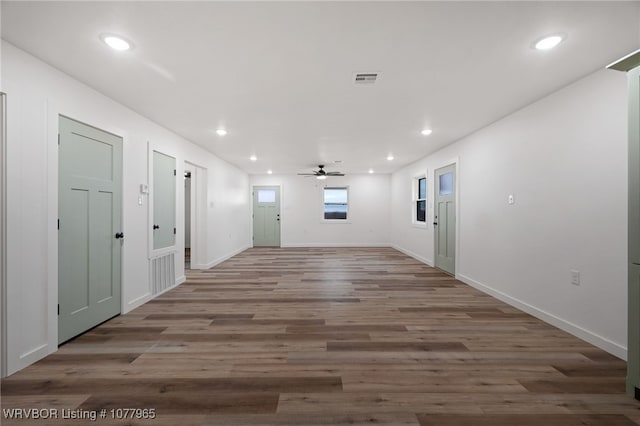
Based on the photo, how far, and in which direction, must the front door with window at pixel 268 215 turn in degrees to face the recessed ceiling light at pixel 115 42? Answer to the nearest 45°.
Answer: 0° — it already faces it

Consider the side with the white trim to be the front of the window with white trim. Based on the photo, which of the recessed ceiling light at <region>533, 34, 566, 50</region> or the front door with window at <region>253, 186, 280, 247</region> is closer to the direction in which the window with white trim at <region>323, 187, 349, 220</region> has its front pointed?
the recessed ceiling light

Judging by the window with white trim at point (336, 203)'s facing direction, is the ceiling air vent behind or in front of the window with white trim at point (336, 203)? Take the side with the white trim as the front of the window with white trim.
in front

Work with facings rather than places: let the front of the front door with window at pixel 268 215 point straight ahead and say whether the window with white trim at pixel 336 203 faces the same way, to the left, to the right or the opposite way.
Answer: the same way

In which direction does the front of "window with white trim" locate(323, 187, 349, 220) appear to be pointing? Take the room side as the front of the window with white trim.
toward the camera

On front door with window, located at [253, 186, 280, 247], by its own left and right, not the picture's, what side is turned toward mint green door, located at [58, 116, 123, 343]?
front

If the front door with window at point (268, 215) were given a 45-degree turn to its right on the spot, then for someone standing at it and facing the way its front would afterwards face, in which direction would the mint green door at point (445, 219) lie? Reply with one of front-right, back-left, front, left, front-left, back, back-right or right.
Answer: left

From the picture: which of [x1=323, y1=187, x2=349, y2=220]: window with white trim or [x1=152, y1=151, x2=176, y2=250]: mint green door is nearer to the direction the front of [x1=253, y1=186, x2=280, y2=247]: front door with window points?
the mint green door

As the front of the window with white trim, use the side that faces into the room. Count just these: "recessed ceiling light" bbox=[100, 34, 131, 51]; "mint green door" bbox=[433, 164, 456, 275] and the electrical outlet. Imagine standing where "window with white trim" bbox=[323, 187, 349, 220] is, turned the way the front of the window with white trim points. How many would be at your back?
0

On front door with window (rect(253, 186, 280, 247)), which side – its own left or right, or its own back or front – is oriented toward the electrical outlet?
front

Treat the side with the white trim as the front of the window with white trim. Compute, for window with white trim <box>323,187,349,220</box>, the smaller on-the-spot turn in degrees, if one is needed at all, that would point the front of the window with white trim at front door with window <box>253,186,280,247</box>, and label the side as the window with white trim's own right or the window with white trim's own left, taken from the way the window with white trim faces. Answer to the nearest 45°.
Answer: approximately 90° to the window with white trim's own right

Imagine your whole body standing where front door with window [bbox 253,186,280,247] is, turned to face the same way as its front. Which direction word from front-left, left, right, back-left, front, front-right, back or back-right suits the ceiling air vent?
front
